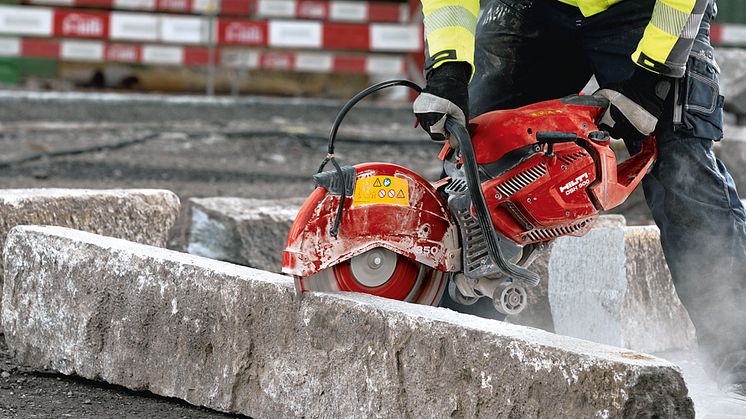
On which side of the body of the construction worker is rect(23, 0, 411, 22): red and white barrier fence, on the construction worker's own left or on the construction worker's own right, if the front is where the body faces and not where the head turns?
on the construction worker's own right

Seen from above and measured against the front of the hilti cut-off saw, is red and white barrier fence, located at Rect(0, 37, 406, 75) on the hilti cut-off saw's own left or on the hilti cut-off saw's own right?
on the hilti cut-off saw's own right

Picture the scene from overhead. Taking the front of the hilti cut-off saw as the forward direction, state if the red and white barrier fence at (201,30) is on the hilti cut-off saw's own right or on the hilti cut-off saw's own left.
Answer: on the hilti cut-off saw's own right

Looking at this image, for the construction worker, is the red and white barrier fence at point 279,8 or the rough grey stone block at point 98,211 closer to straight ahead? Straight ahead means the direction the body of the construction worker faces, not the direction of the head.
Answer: the rough grey stone block

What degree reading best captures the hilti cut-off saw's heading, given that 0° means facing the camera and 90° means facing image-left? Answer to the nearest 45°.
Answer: approximately 90°

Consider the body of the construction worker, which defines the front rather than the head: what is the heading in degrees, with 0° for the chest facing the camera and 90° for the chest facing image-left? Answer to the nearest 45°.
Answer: approximately 45°

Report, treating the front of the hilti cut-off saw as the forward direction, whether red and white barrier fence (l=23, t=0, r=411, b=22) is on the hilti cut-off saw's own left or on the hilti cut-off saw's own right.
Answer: on the hilti cut-off saw's own right

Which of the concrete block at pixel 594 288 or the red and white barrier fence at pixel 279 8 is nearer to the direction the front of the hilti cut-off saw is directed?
the red and white barrier fence
